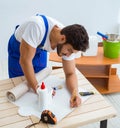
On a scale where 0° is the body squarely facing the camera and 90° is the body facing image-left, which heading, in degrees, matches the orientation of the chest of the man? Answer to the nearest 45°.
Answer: approximately 315°

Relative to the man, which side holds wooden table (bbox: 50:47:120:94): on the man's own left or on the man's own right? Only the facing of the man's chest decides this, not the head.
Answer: on the man's own left
